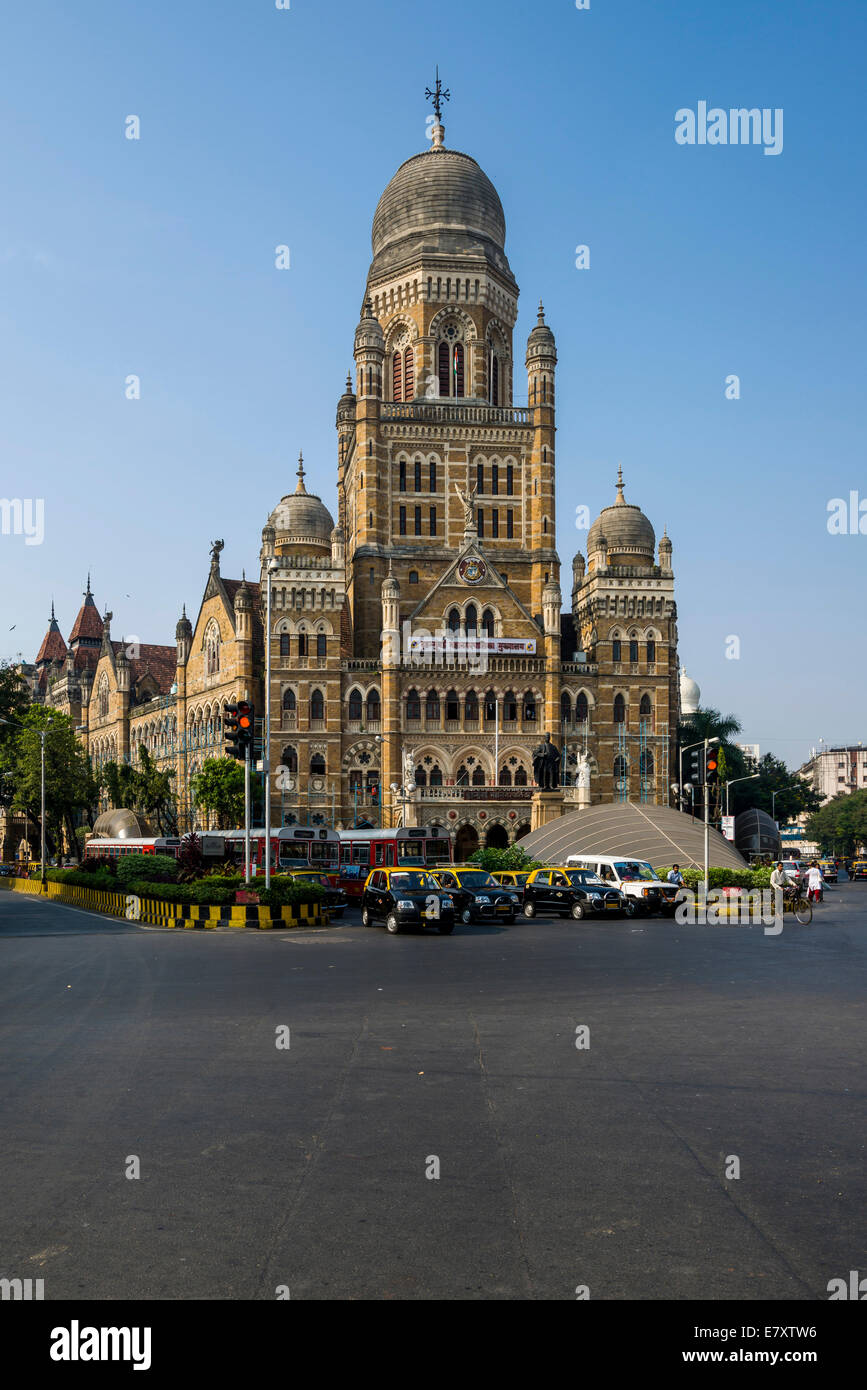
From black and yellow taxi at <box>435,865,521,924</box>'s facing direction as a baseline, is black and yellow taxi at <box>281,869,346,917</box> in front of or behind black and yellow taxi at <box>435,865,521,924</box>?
behind

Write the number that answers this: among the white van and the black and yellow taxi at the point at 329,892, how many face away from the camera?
0

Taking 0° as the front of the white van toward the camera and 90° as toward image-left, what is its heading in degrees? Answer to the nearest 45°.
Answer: approximately 315°

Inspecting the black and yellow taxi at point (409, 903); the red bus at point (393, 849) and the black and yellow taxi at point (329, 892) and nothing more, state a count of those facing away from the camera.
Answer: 0

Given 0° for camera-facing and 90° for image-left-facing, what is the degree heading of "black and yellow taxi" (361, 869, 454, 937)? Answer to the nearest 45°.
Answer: approximately 315°

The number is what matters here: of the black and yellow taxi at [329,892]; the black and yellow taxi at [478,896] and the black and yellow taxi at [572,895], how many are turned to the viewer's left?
0

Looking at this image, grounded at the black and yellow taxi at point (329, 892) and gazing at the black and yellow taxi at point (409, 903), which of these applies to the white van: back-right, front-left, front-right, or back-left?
front-left

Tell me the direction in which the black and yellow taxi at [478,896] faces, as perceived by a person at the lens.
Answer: facing the viewer and to the right of the viewer

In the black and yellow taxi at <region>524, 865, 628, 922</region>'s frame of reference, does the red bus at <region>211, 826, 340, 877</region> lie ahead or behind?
behind

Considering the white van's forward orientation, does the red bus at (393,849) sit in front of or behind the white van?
behind
